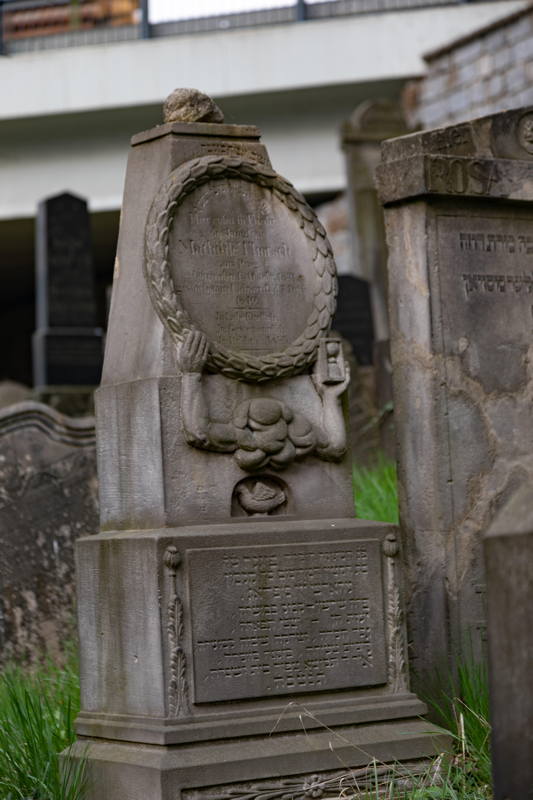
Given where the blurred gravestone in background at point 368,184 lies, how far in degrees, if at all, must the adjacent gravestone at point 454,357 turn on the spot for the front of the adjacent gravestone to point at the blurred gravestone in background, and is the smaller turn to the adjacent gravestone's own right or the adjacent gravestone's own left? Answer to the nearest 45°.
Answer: approximately 135° to the adjacent gravestone's own left

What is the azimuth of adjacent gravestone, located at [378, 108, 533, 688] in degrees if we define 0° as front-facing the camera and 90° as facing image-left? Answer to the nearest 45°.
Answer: approximately 315°

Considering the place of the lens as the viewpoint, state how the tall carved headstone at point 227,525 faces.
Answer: facing the viewer and to the right of the viewer

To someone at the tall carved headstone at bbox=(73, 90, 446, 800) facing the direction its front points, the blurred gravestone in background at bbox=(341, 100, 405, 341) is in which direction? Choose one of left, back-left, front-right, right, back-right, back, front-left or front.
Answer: back-left

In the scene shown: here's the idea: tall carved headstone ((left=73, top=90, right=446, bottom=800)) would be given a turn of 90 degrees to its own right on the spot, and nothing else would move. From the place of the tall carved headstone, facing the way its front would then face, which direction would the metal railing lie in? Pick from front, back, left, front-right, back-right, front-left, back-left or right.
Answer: back-right

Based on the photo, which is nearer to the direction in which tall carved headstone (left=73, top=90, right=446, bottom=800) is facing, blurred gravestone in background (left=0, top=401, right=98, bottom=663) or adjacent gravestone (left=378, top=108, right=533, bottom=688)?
the adjacent gravestone

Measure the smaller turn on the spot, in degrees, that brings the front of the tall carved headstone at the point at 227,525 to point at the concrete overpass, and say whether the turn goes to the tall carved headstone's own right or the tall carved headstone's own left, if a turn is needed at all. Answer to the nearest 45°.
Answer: approximately 135° to the tall carved headstone's own left

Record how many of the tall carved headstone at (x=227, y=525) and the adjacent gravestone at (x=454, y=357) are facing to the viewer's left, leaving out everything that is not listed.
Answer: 0

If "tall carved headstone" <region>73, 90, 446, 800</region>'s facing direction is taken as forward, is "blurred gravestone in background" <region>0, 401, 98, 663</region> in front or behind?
behind

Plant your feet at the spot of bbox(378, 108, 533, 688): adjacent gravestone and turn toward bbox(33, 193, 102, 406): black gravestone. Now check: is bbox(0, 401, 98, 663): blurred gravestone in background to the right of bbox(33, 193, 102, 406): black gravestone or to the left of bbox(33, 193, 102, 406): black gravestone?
left

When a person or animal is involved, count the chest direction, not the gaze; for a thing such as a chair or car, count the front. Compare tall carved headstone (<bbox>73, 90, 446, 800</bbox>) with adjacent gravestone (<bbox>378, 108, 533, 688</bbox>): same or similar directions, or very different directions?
same or similar directions
